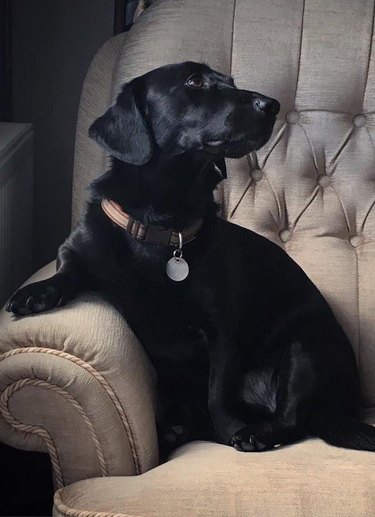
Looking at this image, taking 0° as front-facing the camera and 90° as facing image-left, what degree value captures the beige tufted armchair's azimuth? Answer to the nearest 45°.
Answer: approximately 0°

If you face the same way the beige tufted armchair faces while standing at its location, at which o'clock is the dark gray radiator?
The dark gray radiator is roughly at 3 o'clock from the beige tufted armchair.

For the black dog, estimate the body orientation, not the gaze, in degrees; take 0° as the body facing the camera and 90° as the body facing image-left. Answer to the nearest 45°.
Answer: approximately 45°
